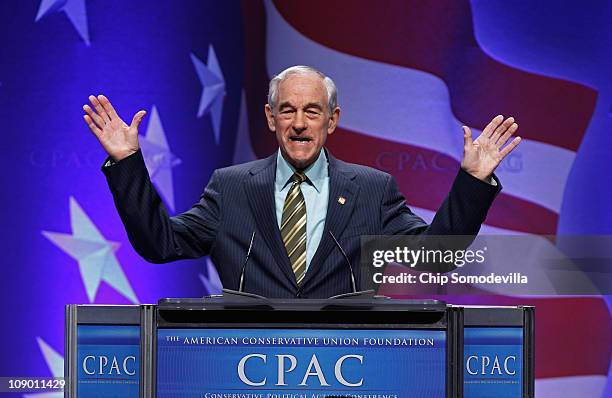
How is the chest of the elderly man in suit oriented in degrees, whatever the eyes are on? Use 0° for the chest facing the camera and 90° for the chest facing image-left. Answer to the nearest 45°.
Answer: approximately 0°
